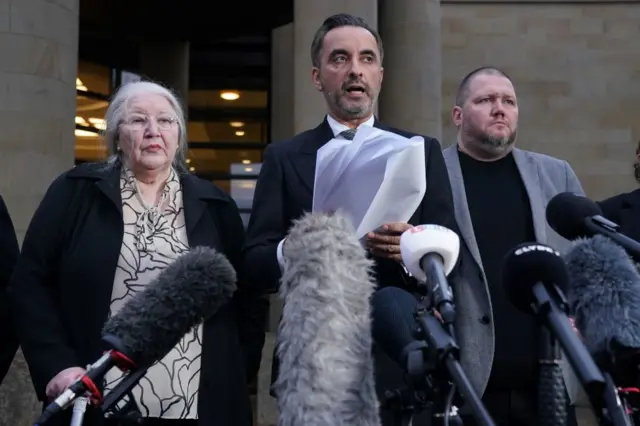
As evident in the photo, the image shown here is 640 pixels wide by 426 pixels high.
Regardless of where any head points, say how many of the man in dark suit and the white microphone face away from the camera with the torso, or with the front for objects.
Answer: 1

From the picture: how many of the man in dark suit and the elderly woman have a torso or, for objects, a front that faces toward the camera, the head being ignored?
2

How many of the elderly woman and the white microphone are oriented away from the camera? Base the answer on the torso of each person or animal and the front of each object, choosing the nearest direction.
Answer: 1

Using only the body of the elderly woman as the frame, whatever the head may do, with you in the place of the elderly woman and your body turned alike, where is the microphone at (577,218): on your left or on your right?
on your left

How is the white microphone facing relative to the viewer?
away from the camera

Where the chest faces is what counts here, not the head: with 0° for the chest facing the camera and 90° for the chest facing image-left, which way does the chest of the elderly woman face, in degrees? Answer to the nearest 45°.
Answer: approximately 0°

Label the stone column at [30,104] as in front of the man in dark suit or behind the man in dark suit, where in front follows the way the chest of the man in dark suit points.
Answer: behind
